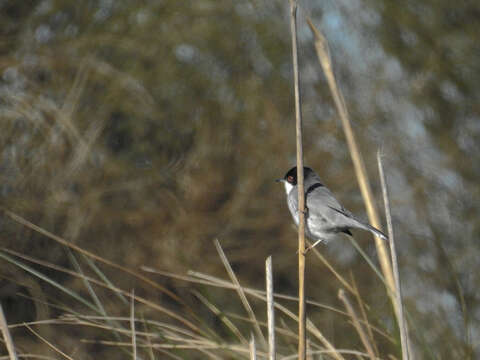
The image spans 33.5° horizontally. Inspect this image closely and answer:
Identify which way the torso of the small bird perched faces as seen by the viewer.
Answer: to the viewer's left

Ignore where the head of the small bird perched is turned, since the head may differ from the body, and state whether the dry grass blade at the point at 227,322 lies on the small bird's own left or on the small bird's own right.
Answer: on the small bird's own left
